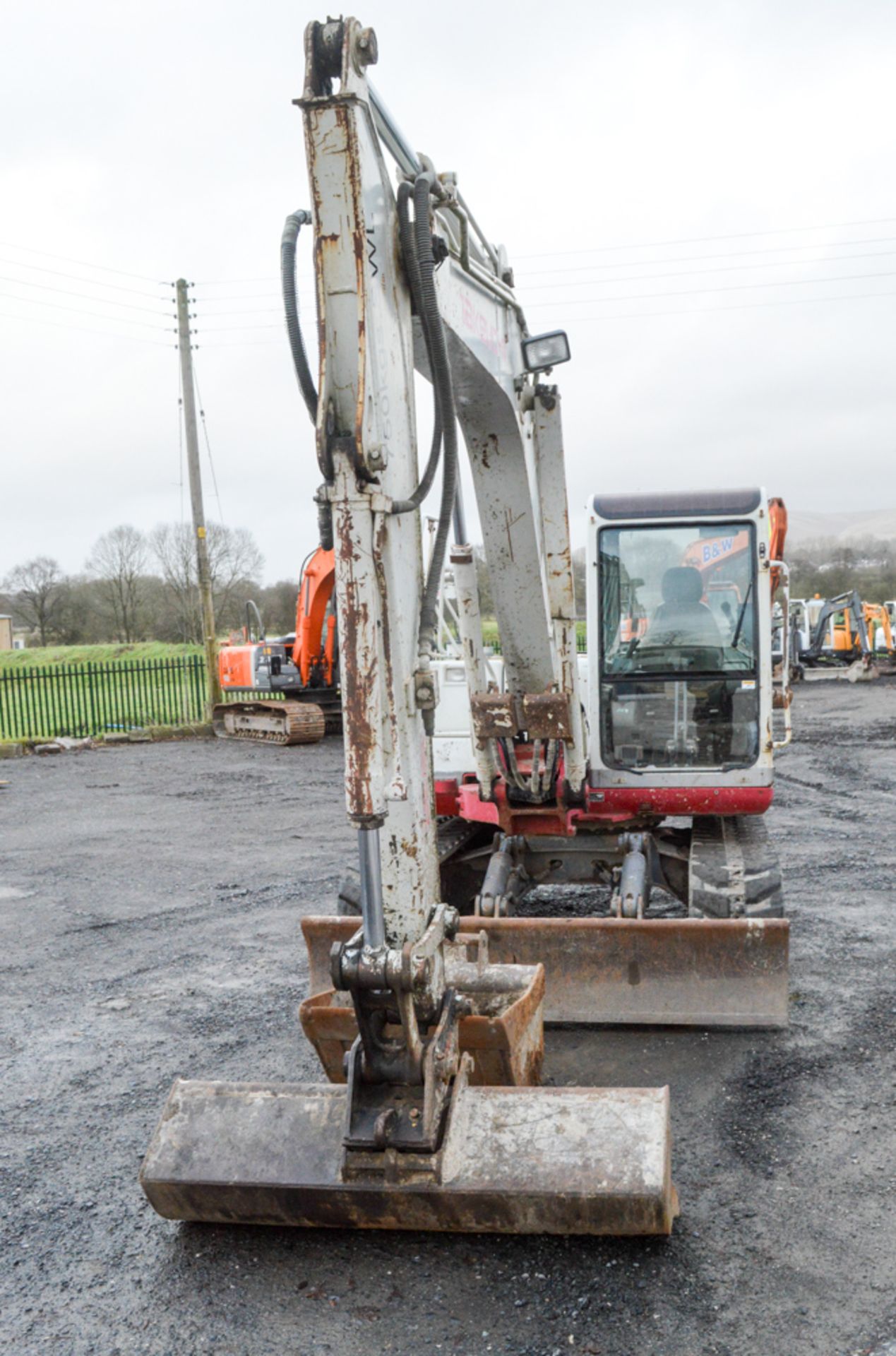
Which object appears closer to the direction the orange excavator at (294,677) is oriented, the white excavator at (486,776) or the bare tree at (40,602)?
the white excavator

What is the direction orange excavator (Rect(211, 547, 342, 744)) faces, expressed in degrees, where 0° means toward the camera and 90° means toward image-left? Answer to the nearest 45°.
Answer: approximately 315°

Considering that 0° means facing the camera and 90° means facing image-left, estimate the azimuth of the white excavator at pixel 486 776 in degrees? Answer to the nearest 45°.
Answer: approximately 0°

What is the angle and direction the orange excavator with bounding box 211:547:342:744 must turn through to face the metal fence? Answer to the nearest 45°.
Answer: approximately 180°

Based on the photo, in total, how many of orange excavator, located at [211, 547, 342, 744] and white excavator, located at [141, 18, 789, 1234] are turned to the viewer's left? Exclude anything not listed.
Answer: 0

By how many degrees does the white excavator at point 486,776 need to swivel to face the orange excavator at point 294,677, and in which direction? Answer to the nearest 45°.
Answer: approximately 180°

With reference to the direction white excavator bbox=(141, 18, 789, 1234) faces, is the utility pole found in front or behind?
behind
